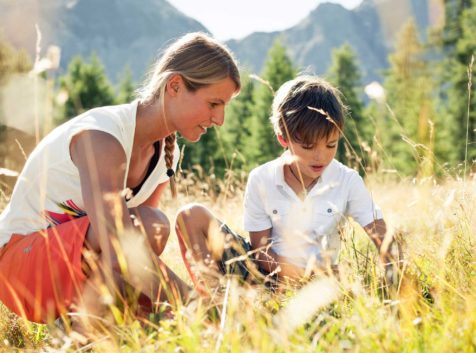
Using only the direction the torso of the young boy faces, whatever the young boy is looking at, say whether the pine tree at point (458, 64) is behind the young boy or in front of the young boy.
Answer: behind

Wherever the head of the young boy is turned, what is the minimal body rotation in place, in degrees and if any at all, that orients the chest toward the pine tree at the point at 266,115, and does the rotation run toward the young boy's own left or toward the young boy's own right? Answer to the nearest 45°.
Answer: approximately 180°

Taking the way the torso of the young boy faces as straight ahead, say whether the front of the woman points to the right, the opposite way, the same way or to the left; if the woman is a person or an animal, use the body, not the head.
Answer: to the left

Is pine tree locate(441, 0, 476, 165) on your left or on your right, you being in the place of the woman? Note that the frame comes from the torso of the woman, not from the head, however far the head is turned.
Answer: on your left

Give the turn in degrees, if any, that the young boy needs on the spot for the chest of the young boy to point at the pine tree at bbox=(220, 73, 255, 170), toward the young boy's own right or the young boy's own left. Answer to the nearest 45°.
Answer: approximately 180°

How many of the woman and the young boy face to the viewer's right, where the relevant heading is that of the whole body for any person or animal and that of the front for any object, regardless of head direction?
1

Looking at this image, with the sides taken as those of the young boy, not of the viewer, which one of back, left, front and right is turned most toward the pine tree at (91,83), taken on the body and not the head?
back

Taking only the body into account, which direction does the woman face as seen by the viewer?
to the viewer's right

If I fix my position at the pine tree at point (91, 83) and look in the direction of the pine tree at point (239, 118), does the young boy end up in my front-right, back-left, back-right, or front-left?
front-right

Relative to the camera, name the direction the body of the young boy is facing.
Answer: toward the camera

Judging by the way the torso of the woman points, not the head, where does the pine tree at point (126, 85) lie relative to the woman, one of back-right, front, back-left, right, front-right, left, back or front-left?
left
